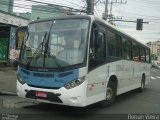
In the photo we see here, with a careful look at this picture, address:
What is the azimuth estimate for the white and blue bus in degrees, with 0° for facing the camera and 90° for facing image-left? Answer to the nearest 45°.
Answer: approximately 45°

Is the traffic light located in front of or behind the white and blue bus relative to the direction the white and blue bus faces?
behind
